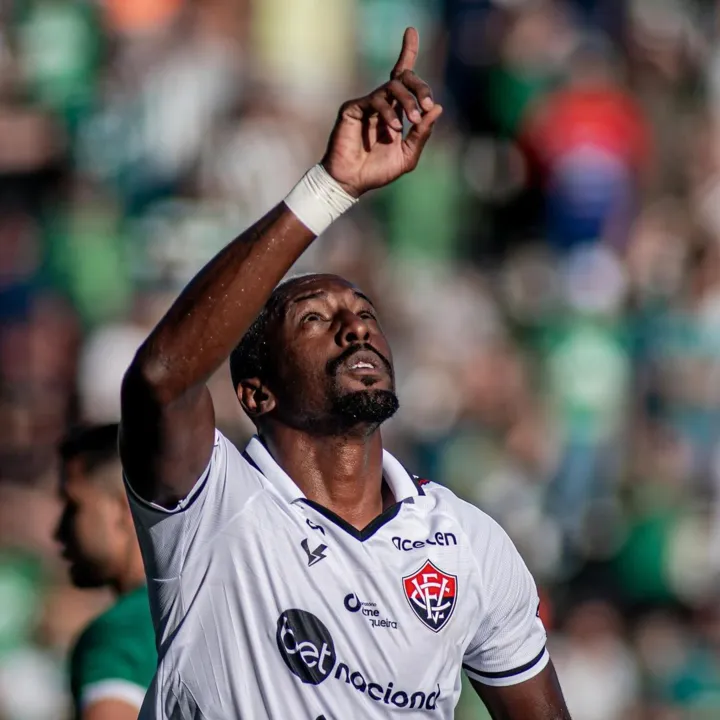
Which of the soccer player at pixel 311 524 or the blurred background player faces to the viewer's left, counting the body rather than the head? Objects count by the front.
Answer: the blurred background player

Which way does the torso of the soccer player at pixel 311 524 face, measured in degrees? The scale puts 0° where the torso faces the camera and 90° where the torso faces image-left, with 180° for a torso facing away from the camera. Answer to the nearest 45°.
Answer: approximately 315°

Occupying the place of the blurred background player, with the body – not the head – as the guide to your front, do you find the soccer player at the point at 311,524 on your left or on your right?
on your left

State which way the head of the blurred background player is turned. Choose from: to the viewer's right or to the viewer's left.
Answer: to the viewer's left

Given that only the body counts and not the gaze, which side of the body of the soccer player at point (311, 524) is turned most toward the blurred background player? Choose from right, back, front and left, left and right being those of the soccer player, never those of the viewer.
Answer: back

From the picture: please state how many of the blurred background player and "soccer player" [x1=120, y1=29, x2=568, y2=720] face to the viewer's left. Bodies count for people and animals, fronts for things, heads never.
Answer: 1

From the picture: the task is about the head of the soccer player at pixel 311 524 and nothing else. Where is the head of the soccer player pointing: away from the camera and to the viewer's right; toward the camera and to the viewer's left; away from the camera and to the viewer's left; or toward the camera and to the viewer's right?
toward the camera and to the viewer's right

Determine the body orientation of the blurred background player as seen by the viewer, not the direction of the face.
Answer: to the viewer's left
